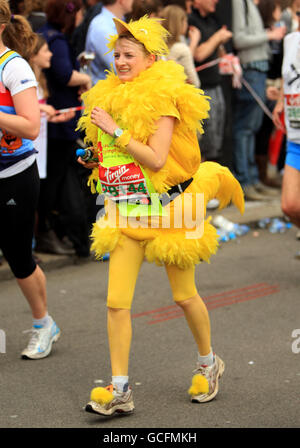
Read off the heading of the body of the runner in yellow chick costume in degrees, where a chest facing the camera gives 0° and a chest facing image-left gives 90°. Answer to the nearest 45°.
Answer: approximately 45°

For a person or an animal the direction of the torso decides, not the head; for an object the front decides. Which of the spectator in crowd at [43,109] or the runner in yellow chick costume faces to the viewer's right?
the spectator in crowd

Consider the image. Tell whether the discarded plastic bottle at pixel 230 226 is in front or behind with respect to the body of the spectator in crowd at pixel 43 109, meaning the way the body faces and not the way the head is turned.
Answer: in front

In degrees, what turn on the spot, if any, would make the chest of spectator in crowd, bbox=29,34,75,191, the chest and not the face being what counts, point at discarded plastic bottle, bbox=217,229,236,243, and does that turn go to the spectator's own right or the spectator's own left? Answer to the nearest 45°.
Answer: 0° — they already face it

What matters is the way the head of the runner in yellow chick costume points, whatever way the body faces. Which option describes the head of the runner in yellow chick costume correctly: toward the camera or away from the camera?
toward the camera

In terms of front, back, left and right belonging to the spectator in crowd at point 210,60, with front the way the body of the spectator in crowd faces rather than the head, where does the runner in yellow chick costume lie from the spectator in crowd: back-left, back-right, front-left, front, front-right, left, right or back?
front-right

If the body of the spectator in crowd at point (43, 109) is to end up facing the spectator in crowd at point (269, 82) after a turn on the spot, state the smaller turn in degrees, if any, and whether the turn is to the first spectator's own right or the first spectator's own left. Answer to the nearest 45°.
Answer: approximately 45° to the first spectator's own left

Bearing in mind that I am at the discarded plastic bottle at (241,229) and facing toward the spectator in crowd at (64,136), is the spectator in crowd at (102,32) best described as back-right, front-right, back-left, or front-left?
front-right

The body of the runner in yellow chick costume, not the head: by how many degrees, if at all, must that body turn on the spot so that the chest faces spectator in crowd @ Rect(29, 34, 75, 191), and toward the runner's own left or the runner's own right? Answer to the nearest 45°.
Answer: approximately 135° to the runner's own right

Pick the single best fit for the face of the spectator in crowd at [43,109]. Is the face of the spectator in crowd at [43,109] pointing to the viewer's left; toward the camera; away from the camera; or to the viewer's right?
to the viewer's right

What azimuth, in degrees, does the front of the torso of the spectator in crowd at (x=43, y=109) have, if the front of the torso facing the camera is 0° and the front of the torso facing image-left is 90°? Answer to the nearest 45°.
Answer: approximately 270°

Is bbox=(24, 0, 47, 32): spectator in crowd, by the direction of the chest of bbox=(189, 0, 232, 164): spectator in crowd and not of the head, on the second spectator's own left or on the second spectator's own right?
on the second spectator's own right

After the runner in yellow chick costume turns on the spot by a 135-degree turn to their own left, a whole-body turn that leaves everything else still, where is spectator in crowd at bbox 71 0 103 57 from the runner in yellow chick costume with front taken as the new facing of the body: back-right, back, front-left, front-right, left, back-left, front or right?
left

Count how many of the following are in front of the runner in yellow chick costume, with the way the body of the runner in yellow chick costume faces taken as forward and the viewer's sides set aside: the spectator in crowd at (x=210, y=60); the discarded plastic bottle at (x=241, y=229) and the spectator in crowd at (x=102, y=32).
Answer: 0

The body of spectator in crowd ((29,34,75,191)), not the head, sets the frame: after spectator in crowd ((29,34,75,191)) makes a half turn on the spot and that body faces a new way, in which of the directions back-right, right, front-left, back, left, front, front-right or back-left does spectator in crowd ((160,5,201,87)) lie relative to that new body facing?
back-right
